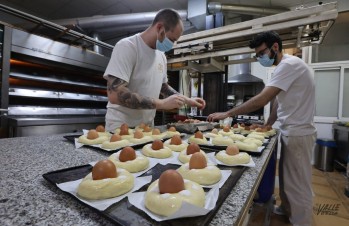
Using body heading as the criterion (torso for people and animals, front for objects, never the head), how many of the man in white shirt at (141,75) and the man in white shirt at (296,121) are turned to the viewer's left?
1

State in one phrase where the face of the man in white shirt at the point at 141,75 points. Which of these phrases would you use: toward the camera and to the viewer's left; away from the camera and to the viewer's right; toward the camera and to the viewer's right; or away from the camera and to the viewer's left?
toward the camera and to the viewer's right

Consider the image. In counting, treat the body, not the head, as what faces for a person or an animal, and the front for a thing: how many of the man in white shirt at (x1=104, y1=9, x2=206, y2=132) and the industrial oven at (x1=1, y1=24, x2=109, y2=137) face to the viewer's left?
0

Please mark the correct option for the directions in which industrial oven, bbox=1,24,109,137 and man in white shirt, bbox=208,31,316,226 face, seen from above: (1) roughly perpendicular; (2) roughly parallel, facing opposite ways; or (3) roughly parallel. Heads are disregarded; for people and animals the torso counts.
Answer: roughly parallel, facing opposite ways

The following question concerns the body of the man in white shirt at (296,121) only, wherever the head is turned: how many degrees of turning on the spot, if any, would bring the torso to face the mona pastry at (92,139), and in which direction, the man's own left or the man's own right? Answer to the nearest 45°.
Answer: approximately 45° to the man's own left

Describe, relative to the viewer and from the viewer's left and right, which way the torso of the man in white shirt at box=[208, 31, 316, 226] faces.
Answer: facing to the left of the viewer

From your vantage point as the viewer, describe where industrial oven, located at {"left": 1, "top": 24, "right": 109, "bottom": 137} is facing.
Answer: facing the viewer and to the right of the viewer

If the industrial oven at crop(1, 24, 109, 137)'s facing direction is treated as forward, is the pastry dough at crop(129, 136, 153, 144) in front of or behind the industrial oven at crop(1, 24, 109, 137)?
in front

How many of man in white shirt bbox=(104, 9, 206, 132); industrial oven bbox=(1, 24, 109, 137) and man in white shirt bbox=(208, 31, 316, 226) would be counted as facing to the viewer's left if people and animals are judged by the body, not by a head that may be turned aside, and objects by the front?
1

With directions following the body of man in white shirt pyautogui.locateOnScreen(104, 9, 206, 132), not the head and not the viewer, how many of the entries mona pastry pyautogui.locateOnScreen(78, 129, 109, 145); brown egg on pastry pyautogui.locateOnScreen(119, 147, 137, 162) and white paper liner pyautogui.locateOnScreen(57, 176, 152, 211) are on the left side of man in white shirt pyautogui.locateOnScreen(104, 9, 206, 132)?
0

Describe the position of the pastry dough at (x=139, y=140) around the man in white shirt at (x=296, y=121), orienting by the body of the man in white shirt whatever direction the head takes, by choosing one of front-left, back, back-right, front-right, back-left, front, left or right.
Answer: front-left

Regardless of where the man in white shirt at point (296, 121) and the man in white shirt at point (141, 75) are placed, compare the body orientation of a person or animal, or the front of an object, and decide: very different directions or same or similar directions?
very different directions

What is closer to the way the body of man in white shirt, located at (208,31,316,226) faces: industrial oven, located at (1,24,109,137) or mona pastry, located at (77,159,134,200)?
the industrial oven

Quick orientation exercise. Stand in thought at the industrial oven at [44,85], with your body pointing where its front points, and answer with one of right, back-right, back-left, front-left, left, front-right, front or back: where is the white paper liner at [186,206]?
front-right

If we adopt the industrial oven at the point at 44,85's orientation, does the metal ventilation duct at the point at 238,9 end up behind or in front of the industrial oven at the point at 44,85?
in front
